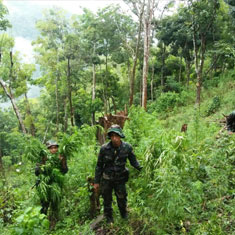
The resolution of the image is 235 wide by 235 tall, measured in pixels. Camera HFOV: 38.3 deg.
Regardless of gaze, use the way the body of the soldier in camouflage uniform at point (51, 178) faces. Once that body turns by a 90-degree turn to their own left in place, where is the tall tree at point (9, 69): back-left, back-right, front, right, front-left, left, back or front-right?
left

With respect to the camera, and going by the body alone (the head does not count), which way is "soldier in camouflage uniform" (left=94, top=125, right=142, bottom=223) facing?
toward the camera

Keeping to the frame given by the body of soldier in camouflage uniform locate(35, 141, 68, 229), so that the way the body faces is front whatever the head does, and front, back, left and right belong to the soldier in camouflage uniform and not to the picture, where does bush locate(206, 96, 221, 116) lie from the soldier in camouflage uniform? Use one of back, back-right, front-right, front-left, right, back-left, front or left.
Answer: back-left

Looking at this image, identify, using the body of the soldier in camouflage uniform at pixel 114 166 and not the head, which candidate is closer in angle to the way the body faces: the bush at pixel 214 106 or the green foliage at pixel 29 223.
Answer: the green foliage

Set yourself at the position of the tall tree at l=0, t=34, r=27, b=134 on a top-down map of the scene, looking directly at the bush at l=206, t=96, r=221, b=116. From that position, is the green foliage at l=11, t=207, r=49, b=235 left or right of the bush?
right

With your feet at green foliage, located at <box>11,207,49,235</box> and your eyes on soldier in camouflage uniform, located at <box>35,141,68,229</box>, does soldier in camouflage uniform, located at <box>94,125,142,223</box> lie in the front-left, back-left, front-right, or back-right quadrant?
front-right

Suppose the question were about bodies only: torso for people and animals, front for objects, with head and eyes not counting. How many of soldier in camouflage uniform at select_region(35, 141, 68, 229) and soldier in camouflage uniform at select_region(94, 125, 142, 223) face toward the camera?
2

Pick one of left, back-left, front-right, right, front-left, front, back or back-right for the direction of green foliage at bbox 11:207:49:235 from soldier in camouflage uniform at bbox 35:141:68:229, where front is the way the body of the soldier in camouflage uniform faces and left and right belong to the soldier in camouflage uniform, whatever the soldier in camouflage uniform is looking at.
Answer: front

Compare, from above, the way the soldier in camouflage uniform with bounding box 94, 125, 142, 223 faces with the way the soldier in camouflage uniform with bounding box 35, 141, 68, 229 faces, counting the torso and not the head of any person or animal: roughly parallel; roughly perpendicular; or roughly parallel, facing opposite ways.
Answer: roughly parallel

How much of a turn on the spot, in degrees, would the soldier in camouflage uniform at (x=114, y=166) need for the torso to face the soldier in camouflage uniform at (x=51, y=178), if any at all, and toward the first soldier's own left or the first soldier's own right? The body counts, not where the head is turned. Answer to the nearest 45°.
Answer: approximately 90° to the first soldier's own right

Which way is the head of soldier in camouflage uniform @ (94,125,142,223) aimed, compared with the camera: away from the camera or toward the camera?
toward the camera

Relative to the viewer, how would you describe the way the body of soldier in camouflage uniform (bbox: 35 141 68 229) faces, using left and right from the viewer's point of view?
facing the viewer

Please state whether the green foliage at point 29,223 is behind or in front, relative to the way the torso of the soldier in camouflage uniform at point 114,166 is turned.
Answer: in front

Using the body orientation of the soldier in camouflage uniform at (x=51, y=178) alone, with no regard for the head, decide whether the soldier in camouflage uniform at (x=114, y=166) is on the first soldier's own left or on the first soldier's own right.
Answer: on the first soldier's own left
